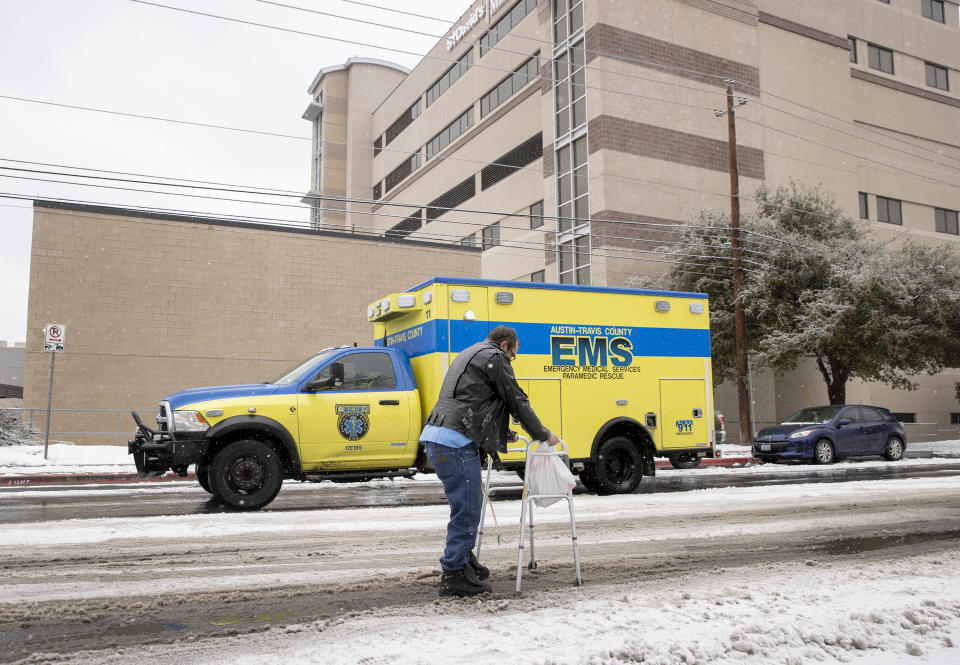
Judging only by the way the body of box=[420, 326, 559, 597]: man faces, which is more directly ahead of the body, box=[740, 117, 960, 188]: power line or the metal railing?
the power line

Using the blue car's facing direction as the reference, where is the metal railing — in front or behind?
in front

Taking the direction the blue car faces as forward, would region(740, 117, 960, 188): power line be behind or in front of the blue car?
behind

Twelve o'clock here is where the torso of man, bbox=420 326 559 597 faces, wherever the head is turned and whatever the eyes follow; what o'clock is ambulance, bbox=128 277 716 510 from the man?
The ambulance is roughly at 9 o'clock from the man.

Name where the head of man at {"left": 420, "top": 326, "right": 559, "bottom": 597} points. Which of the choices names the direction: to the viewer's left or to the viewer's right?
to the viewer's right

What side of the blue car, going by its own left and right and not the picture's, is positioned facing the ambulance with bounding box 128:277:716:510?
front

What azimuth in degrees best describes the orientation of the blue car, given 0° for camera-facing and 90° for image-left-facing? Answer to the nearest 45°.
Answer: approximately 45°

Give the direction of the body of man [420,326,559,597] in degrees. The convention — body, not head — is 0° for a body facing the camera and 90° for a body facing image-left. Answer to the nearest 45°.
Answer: approximately 270°
